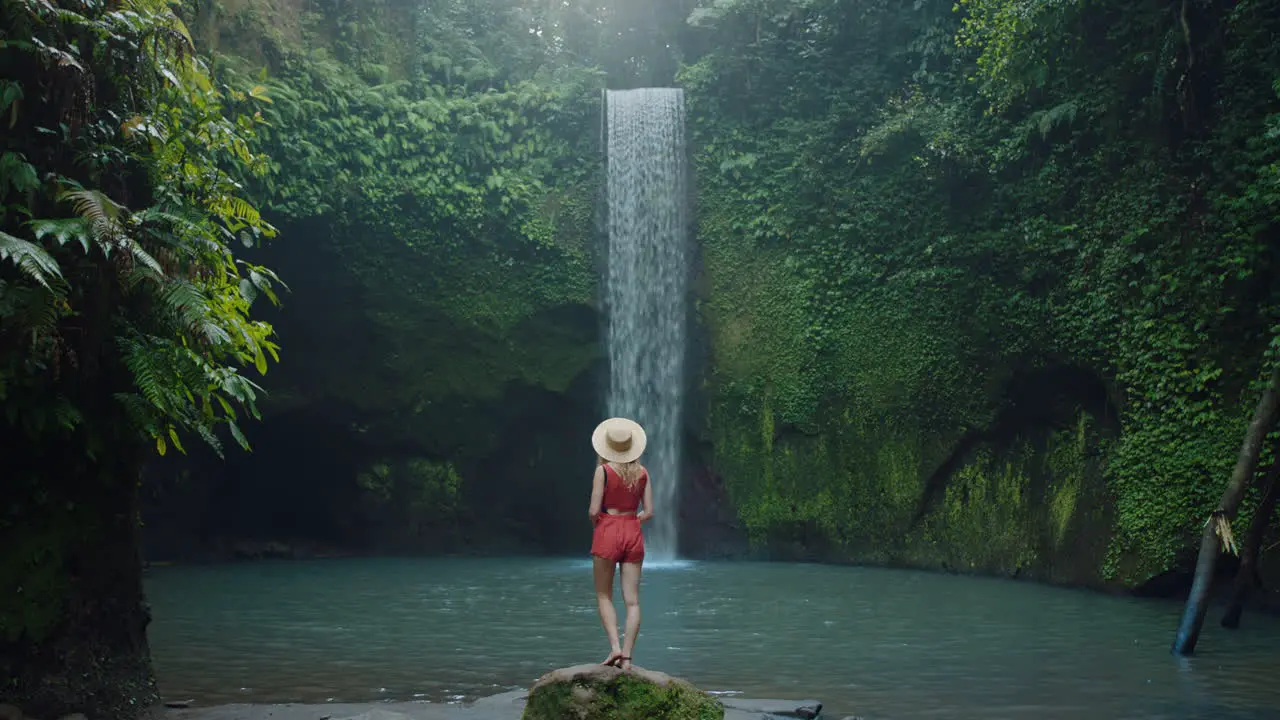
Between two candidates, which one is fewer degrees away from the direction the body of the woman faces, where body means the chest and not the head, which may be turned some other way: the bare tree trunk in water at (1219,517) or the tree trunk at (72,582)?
the bare tree trunk in water

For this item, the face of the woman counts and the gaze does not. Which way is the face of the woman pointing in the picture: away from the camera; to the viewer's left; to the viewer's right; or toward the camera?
away from the camera

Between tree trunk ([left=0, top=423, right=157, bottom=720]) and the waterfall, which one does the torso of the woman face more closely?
the waterfall

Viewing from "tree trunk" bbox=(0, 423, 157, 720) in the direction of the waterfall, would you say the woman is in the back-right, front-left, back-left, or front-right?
front-right

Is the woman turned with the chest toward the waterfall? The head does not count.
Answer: yes

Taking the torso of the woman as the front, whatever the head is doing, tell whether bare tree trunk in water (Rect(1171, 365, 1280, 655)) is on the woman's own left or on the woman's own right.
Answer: on the woman's own right

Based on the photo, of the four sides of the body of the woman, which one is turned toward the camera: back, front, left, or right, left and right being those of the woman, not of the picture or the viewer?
back

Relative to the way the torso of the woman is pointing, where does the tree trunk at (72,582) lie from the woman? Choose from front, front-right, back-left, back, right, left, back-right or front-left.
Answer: left
